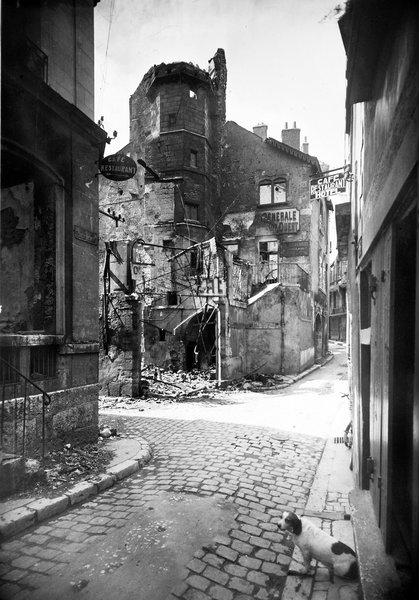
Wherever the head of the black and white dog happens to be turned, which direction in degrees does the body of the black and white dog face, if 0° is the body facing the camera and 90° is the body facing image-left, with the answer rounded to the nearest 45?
approximately 90°

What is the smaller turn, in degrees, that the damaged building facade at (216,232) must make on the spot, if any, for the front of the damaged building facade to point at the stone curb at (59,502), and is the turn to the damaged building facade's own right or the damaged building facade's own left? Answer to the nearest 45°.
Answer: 0° — it already faces it

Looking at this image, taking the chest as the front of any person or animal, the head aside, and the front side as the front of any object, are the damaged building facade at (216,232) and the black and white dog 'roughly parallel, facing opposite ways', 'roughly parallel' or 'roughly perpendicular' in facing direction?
roughly perpendicular

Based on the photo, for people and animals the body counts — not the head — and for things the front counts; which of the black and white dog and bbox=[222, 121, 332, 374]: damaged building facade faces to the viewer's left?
the black and white dog

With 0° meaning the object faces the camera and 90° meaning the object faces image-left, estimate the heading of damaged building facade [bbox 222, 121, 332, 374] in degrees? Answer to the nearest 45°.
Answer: approximately 0°

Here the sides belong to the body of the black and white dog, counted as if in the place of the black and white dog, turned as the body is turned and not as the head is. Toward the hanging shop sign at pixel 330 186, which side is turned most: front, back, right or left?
right

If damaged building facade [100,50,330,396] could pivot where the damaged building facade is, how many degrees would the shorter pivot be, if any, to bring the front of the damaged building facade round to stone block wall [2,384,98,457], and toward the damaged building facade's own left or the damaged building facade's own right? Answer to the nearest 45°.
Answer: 0° — it already faces it

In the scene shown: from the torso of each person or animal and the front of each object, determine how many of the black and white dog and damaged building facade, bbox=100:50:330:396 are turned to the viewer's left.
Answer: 1
